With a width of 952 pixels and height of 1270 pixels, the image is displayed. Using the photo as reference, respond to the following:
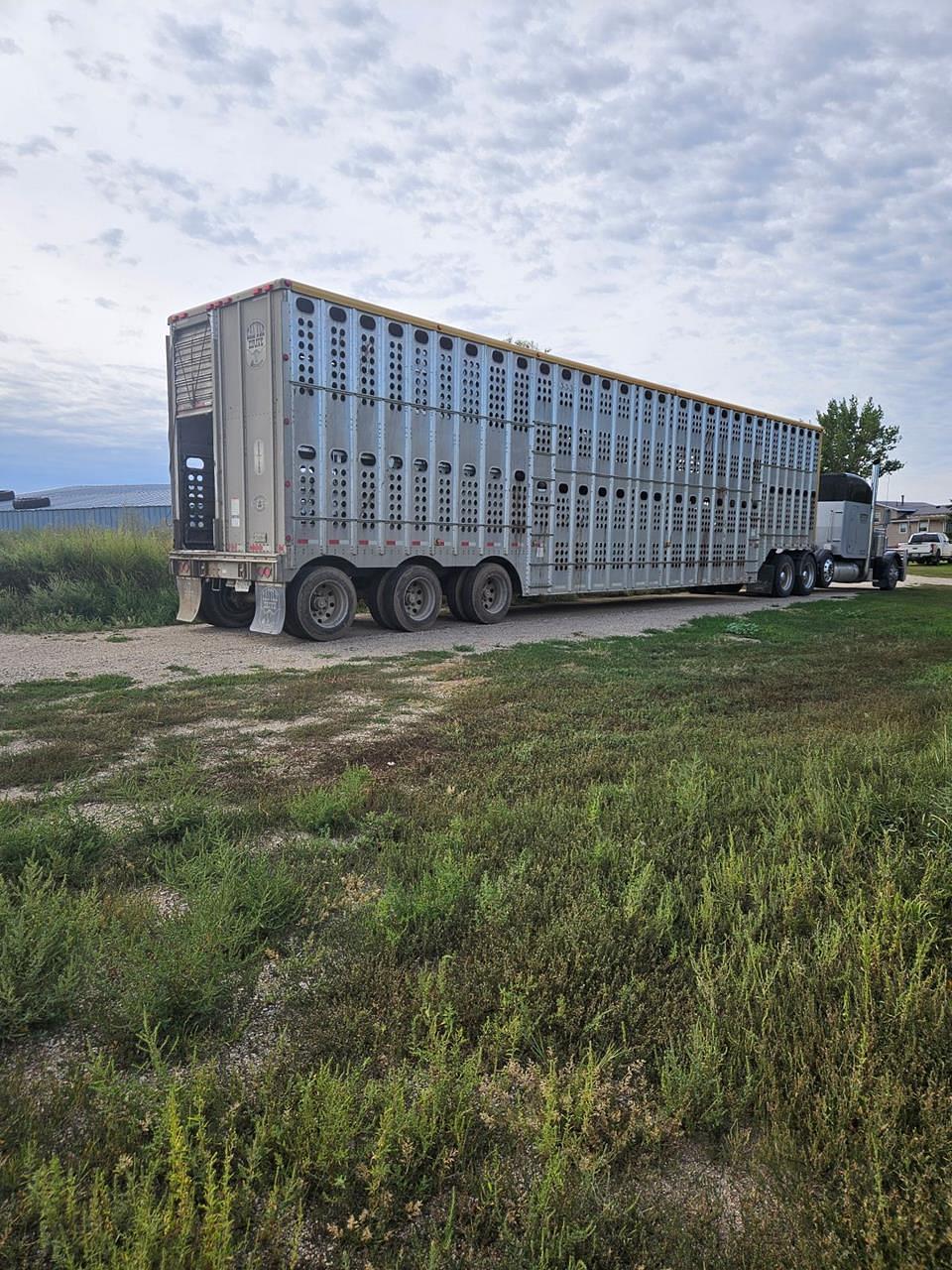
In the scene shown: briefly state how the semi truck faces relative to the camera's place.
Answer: facing away from the viewer and to the right of the viewer

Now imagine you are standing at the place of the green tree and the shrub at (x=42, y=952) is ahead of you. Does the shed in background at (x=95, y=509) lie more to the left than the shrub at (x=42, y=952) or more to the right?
right

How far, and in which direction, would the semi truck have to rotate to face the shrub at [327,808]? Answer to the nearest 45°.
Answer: approximately 135° to its right

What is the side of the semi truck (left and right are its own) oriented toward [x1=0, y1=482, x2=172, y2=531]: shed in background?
left

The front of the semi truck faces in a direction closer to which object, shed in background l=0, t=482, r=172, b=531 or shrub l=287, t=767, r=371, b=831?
the shed in background

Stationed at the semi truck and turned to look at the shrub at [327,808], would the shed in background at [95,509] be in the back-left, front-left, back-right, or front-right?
back-right

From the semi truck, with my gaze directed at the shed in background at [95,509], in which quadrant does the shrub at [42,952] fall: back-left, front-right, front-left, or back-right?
back-left

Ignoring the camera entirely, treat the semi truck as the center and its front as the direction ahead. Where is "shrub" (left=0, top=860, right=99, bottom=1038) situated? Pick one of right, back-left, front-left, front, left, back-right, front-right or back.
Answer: back-right

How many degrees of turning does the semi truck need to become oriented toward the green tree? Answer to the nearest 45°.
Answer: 0° — it already faces it
